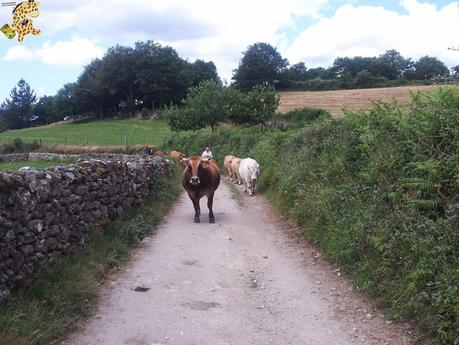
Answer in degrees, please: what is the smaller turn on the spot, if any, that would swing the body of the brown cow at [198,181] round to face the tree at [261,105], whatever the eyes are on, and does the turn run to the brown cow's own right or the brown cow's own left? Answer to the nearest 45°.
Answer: approximately 180°

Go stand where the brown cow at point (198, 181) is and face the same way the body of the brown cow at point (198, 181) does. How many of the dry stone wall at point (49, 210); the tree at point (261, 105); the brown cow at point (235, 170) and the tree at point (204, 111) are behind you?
3

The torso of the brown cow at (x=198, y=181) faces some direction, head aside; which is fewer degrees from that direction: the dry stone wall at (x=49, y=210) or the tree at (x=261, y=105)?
the dry stone wall

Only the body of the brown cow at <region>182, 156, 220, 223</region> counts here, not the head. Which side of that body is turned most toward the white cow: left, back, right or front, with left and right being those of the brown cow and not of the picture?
back

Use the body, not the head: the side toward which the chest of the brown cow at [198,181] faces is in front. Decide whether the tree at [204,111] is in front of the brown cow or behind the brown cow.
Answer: behind

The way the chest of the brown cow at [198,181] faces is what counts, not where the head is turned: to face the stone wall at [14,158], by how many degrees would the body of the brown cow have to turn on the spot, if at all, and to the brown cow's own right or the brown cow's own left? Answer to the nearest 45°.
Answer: approximately 135° to the brown cow's own right

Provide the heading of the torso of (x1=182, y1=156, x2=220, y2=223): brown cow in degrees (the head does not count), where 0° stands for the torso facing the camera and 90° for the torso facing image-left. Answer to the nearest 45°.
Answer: approximately 0°

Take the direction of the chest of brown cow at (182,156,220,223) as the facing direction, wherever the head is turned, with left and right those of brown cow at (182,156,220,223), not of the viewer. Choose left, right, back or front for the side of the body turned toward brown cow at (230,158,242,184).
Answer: back

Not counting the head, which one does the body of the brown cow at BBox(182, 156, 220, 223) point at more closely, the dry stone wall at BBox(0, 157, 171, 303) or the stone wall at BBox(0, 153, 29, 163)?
the dry stone wall

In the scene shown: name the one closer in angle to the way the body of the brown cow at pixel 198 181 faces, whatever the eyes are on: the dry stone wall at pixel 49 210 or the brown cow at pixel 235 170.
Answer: the dry stone wall
